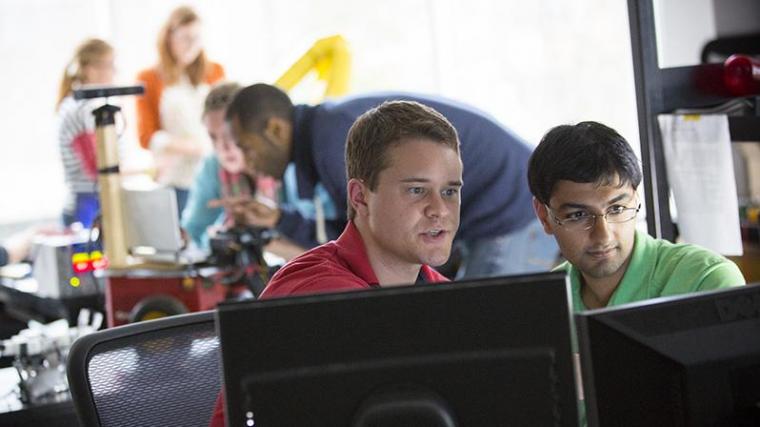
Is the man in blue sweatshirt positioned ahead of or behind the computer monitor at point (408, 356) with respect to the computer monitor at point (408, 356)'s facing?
ahead

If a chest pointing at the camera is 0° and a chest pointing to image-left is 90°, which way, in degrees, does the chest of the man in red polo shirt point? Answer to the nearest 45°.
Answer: approximately 315°

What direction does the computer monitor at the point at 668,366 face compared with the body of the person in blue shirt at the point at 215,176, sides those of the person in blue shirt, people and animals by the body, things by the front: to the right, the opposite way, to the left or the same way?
the opposite way

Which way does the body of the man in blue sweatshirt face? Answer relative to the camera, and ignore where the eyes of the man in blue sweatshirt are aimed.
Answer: to the viewer's left

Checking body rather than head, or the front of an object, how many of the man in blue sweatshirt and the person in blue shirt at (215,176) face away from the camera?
0

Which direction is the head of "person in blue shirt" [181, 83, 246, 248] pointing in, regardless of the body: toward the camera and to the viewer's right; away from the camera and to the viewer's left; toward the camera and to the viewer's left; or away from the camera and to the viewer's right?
toward the camera and to the viewer's right

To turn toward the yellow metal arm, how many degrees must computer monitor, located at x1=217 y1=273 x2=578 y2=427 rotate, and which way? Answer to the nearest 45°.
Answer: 0° — it already faces it

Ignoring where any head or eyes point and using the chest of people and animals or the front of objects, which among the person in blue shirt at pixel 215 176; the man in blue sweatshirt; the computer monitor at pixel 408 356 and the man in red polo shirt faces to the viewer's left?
the man in blue sweatshirt

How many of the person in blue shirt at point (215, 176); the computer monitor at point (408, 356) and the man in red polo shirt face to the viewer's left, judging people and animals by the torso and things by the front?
0

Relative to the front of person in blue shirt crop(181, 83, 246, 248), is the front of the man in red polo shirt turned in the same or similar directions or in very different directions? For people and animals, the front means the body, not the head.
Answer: same or similar directions

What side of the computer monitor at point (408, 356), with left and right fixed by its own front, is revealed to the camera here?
back

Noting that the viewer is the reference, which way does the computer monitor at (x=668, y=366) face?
facing away from the viewer and to the left of the viewer

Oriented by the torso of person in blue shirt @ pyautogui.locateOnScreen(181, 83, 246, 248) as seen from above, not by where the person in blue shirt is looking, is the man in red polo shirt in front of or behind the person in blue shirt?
in front

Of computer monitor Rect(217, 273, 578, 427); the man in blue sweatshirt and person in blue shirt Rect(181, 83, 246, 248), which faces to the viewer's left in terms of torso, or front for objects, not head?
the man in blue sweatshirt
